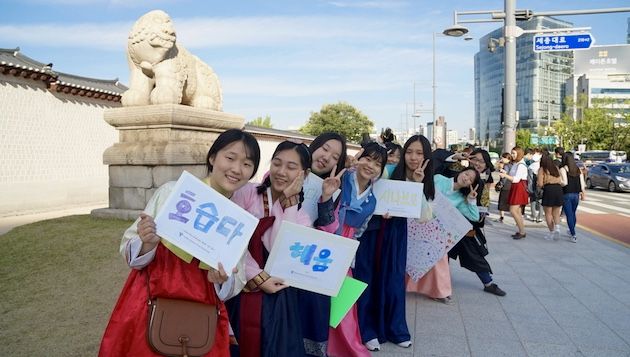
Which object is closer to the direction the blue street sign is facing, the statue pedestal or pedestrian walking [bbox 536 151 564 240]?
the pedestrian walking

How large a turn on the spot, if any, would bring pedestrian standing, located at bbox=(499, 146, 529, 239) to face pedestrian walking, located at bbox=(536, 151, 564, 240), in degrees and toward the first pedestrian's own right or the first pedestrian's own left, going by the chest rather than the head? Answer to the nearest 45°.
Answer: approximately 135° to the first pedestrian's own left

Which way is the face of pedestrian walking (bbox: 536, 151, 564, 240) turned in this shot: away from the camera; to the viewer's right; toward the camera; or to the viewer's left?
away from the camera

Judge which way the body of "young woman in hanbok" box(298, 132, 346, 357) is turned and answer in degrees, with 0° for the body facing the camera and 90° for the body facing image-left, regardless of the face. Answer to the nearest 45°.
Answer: approximately 0°

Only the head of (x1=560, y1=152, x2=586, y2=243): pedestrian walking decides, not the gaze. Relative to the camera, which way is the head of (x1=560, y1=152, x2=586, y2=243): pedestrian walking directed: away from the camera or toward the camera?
away from the camera

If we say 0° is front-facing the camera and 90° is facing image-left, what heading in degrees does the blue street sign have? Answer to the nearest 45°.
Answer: approximately 0°
